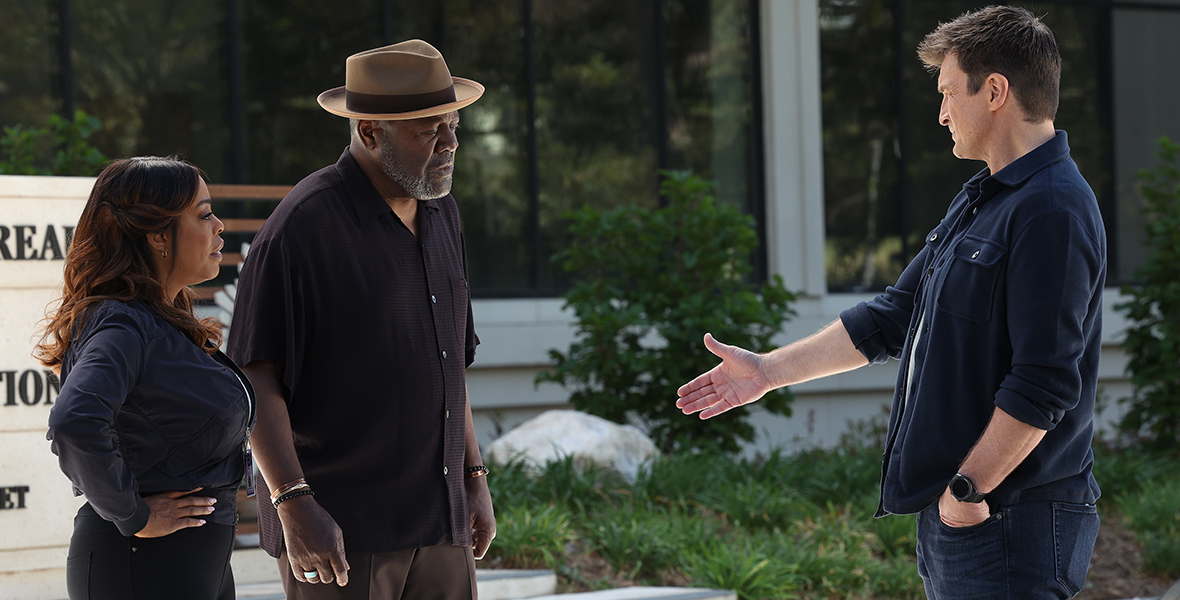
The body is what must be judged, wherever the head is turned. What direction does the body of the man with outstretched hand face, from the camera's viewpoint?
to the viewer's left

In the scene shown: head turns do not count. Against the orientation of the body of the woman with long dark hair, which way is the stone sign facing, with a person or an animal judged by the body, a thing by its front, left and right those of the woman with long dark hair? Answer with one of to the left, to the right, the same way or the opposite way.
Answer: to the right

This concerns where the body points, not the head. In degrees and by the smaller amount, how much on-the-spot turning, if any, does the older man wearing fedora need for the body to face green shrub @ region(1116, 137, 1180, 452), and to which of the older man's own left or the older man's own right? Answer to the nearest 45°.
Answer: approximately 90° to the older man's own left

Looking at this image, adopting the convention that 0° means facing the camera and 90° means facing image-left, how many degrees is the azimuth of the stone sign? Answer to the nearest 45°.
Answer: approximately 0°

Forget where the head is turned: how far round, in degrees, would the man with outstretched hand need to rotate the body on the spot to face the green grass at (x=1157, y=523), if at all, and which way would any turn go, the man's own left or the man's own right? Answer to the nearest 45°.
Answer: approximately 90° to the man's own right

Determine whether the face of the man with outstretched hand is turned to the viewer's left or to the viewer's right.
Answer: to the viewer's left

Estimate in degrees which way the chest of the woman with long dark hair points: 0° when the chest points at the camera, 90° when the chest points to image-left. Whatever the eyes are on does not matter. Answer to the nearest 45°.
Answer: approximately 270°

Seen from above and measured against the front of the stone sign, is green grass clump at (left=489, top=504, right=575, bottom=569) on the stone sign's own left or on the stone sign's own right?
on the stone sign's own left

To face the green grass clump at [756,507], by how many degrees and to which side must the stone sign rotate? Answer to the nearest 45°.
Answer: approximately 90° to its left

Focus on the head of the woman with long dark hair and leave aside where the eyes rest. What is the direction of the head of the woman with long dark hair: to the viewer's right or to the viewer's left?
to the viewer's right

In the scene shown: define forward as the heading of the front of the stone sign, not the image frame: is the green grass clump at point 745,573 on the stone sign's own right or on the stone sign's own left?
on the stone sign's own left
